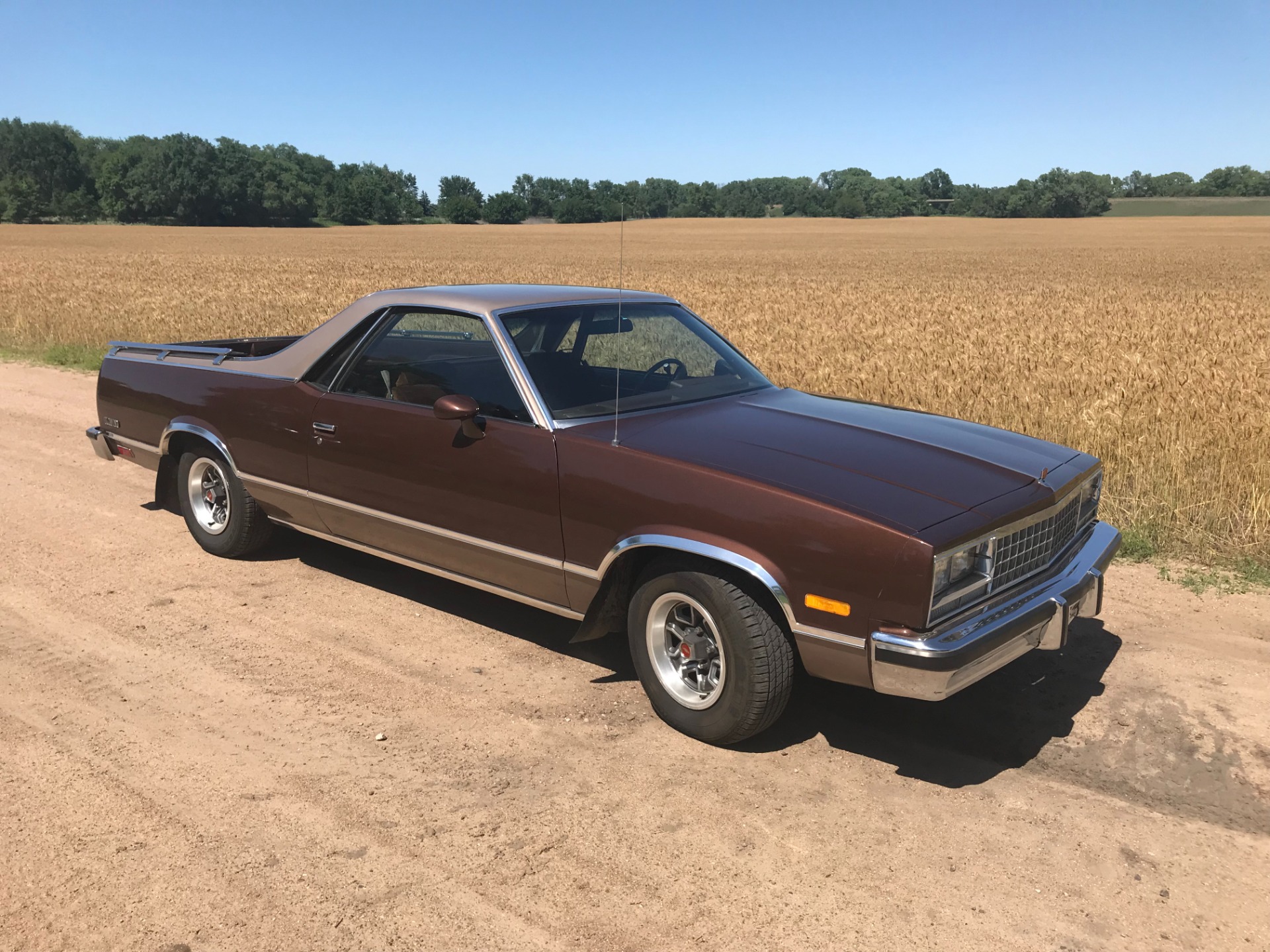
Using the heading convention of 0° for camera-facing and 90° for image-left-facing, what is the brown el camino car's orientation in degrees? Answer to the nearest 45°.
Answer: approximately 315°
